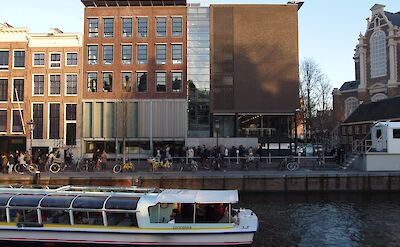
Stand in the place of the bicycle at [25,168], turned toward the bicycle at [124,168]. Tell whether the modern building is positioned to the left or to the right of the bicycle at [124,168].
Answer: left

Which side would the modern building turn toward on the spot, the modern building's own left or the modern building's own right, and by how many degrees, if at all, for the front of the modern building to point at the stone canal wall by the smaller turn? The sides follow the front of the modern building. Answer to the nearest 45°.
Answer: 0° — it already faces it

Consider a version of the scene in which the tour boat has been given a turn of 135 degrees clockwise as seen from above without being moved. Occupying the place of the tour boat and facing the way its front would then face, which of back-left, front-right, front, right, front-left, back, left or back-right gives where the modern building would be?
back-right

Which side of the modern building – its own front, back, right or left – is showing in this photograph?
front

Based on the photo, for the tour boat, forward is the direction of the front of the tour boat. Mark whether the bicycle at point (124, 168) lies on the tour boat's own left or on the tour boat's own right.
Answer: on the tour boat's own left

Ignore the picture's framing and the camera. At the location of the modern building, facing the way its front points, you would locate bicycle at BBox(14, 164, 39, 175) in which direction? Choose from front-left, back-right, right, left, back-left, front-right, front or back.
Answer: front-right

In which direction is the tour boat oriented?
to the viewer's right
